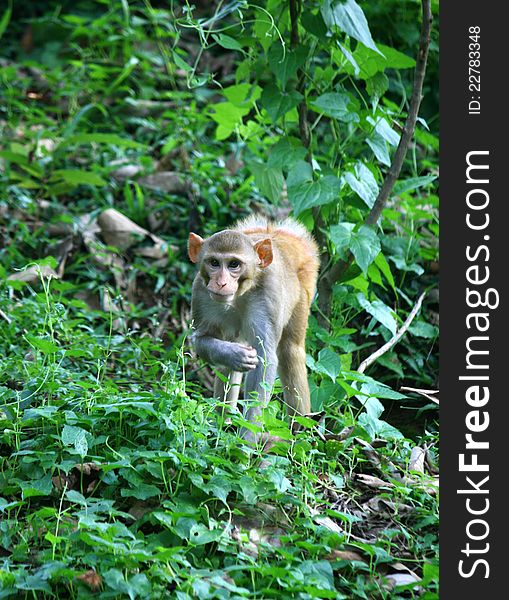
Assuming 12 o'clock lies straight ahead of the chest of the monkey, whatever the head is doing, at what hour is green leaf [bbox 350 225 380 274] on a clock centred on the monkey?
The green leaf is roughly at 7 o'clock from the monkey.

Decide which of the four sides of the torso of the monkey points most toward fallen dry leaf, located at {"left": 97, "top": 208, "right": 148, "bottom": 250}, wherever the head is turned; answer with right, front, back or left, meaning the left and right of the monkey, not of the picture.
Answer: right

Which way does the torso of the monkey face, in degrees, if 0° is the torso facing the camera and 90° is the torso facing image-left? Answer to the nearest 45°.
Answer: approximately 45°
